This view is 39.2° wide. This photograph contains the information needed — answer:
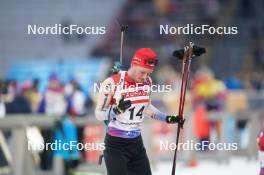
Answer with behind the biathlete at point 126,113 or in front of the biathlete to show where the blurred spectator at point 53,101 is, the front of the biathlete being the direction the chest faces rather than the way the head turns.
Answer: behind

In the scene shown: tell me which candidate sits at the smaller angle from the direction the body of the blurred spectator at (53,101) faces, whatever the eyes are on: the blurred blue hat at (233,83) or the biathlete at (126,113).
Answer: the biathlete

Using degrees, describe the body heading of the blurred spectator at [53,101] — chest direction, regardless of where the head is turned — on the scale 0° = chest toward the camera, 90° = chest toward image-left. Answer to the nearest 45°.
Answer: approximately 0°

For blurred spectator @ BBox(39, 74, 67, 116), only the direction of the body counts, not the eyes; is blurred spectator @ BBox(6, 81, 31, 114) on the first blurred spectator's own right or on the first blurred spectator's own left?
on the first blurred spectator's own right

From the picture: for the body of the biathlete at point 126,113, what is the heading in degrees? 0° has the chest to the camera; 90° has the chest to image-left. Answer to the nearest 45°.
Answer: approximately 315°

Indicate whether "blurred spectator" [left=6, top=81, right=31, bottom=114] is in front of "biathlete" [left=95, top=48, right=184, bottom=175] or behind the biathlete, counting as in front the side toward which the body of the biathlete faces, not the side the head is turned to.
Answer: behind
